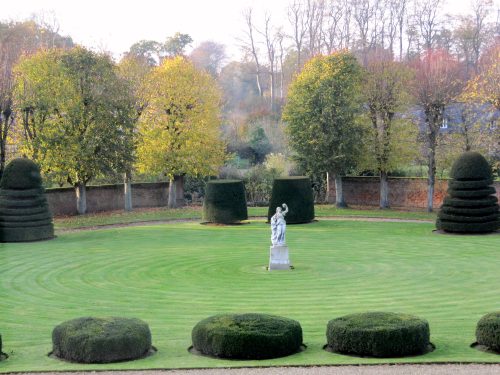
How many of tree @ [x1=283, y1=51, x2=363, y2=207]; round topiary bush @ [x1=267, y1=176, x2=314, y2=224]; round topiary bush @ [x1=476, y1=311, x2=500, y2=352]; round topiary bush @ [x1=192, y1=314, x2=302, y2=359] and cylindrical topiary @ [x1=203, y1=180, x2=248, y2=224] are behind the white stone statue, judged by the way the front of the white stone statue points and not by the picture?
3

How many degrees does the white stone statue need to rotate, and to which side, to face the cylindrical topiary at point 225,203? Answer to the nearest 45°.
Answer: approximately 180°

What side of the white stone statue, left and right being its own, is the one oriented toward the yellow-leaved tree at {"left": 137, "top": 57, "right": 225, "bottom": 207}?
back

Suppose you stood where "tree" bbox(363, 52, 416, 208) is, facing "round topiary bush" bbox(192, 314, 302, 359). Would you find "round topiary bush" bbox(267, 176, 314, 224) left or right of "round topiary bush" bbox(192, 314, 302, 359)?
right

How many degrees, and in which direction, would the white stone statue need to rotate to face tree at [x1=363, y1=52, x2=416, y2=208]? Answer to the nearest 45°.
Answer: approximately 180°

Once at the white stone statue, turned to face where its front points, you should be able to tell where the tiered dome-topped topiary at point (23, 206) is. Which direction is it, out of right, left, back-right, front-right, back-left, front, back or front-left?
back-right

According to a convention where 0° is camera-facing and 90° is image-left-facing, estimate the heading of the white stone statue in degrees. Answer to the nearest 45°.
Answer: approximately 0°

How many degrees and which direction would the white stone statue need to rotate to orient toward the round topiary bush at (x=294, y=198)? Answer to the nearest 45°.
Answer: approximately 180°

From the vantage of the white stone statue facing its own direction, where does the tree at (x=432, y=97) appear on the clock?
The tree is roughly at 7 o'clock from the white stone statue.

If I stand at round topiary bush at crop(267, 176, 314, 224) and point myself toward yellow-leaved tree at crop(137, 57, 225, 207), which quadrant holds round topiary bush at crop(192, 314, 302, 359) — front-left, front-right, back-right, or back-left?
back-left

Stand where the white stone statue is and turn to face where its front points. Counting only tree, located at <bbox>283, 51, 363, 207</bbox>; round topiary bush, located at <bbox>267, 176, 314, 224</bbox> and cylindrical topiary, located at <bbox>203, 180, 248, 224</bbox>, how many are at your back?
3

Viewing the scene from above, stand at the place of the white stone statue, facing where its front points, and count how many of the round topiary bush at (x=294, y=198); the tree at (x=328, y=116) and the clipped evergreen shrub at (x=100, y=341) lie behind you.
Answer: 2
